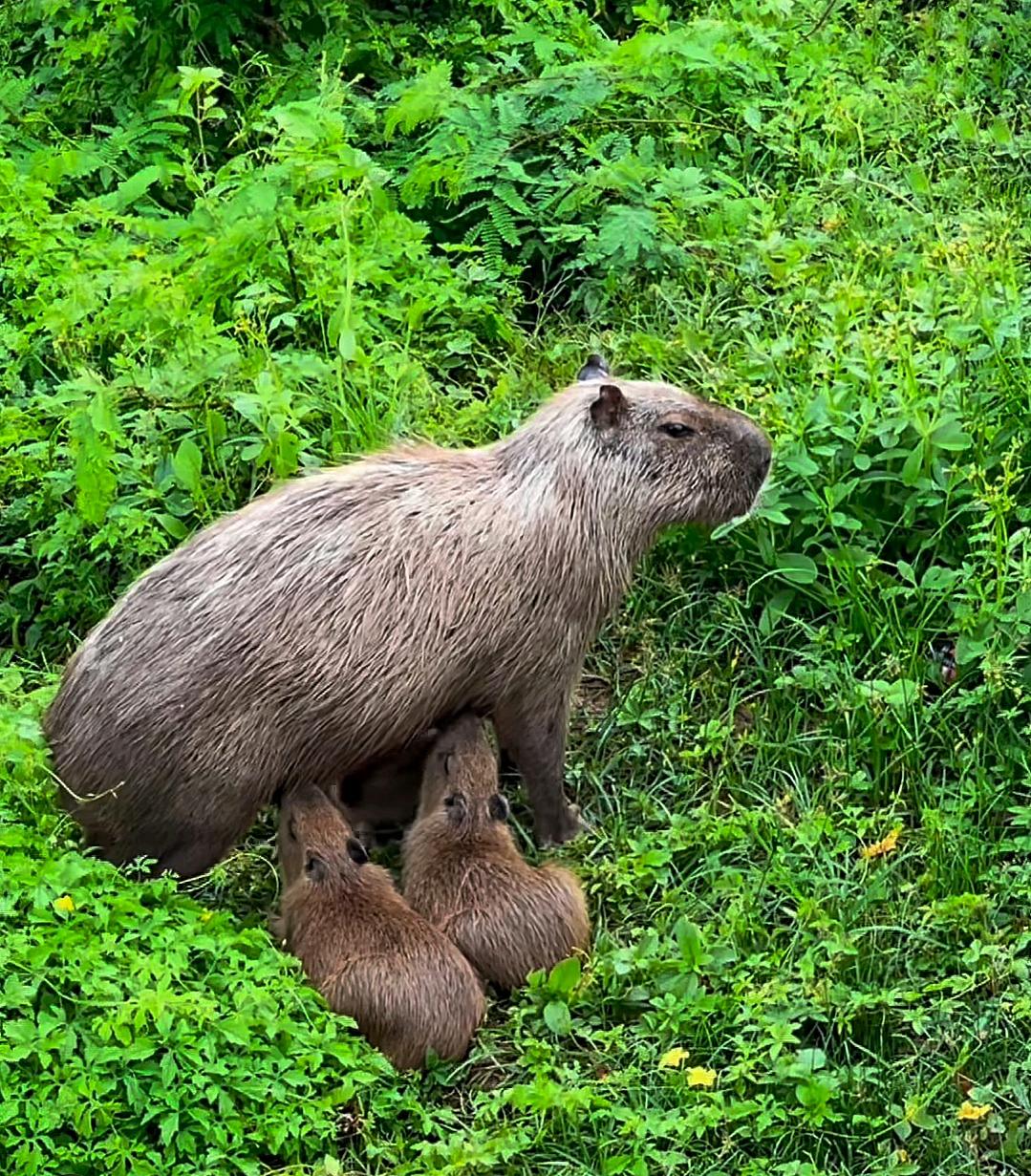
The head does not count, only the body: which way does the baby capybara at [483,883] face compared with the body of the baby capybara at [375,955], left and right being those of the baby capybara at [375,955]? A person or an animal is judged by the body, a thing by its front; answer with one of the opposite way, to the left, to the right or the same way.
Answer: the same way

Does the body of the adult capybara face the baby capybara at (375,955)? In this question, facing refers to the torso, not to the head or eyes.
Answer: no

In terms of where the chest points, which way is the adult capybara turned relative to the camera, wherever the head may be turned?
to the viewer's right

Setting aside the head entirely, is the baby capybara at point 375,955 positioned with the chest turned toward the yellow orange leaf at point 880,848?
no

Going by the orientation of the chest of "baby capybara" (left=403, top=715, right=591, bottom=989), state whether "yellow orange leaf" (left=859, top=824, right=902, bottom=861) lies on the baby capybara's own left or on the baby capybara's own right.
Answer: on the baby capybara's own right

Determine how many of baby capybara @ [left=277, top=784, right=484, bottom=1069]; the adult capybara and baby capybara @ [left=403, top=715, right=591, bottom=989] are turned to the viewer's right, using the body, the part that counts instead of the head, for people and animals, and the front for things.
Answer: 1

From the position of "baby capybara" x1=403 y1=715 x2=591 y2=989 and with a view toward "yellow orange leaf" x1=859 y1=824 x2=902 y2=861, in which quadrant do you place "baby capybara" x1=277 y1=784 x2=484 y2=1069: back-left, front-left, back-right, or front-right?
back-right

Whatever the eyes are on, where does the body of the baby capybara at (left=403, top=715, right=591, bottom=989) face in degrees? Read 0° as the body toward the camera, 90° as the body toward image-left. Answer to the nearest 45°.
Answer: approximately 135°

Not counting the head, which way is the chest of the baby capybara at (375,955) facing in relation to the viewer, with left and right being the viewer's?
facing away from the viewer and to the left of the viewer
